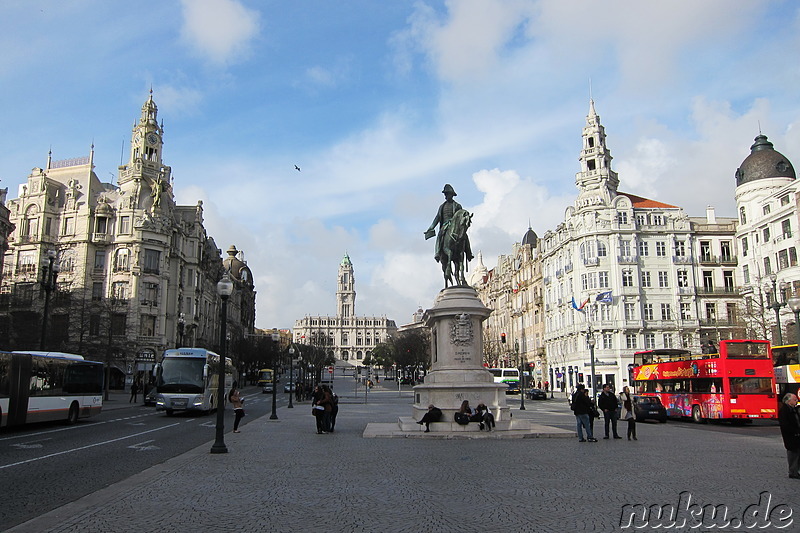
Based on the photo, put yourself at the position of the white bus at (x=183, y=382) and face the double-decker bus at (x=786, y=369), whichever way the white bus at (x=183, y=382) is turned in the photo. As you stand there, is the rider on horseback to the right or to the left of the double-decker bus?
right

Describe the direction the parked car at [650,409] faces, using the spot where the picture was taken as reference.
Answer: facing away from the viewer and to the left of the viewer

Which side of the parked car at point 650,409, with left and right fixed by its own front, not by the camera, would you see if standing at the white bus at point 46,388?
left

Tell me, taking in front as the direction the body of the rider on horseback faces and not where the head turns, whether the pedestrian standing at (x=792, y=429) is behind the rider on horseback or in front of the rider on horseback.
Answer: in front
